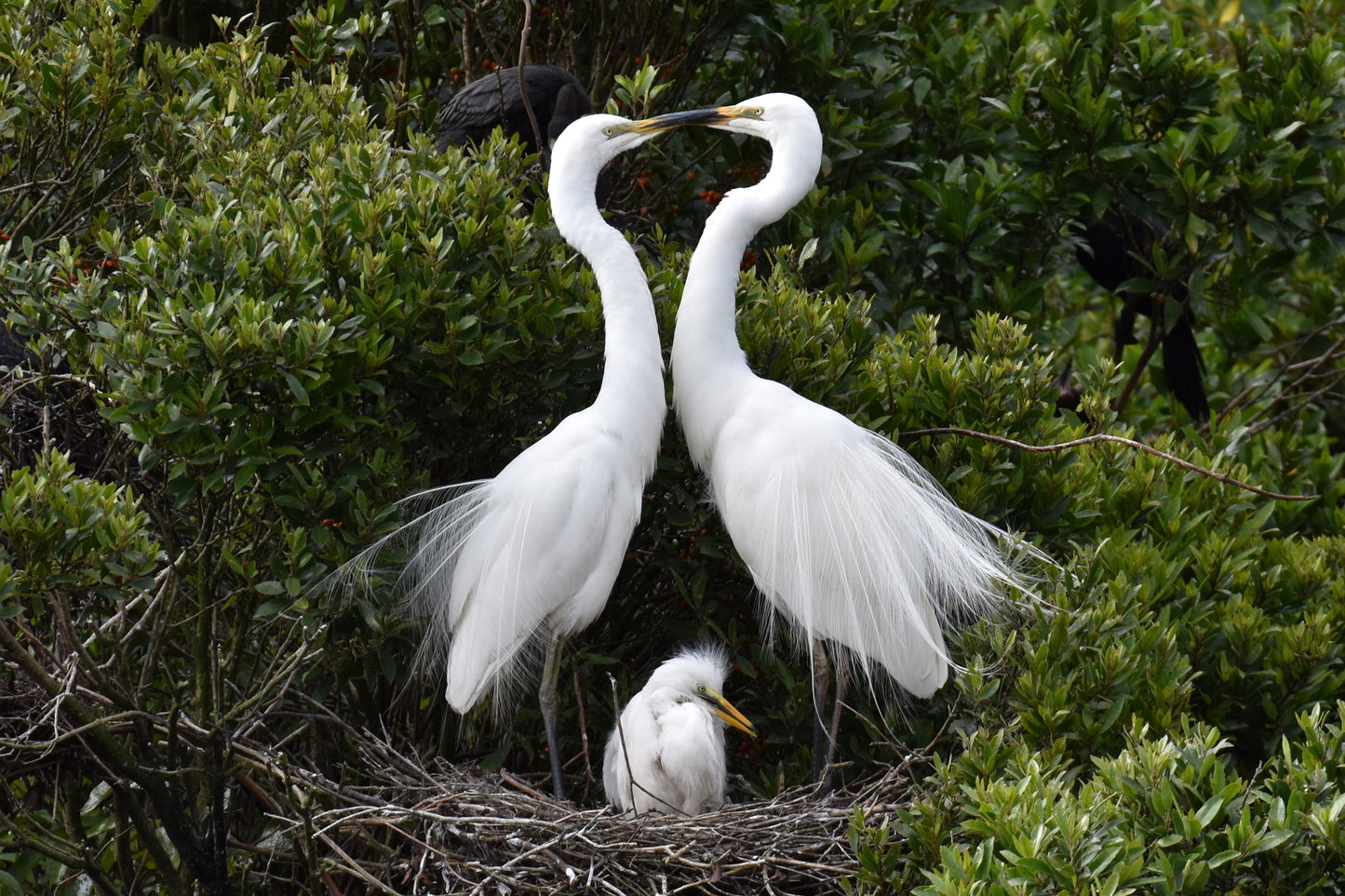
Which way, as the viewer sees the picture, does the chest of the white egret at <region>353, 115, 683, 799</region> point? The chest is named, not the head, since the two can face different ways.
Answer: to the viewer's right

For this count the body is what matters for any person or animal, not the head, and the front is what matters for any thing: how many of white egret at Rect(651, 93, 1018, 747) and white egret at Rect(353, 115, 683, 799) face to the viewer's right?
1

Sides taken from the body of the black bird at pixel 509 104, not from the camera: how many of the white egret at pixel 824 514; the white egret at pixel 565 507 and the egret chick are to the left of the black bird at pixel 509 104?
0

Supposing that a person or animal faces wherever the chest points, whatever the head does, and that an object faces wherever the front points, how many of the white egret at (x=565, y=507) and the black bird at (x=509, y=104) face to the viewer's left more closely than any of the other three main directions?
0

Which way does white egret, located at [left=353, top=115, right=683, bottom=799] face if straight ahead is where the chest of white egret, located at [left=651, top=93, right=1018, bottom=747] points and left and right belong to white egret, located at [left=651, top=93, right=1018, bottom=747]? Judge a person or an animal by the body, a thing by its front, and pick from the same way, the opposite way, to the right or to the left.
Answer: the opposite way

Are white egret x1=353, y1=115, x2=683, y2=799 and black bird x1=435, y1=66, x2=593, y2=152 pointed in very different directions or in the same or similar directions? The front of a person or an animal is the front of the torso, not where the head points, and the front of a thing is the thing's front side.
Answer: same or similar directions

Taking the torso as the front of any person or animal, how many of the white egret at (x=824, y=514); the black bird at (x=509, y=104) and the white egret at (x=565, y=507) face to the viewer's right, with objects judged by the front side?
2

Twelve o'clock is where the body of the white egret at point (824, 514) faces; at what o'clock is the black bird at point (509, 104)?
The black bird is roughly at 2 o'clock from the white egret.

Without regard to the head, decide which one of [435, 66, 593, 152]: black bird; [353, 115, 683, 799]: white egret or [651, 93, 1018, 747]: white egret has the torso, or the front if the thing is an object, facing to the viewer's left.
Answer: [651, 93, 1018, 747]: white egret

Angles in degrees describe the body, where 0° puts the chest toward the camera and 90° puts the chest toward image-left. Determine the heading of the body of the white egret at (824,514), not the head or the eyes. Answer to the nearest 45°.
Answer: approximately 90°

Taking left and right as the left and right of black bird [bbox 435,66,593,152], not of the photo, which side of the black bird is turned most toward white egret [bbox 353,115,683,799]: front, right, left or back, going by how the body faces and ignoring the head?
right

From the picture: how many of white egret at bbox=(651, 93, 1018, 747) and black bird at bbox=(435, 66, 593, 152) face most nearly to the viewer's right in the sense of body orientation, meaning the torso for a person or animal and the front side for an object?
1

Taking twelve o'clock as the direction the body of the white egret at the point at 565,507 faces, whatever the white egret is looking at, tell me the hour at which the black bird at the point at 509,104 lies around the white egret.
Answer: The black bird is roughly at 9 o'clock from the white egret.

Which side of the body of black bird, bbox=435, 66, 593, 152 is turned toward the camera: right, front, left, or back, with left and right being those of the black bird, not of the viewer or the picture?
right
